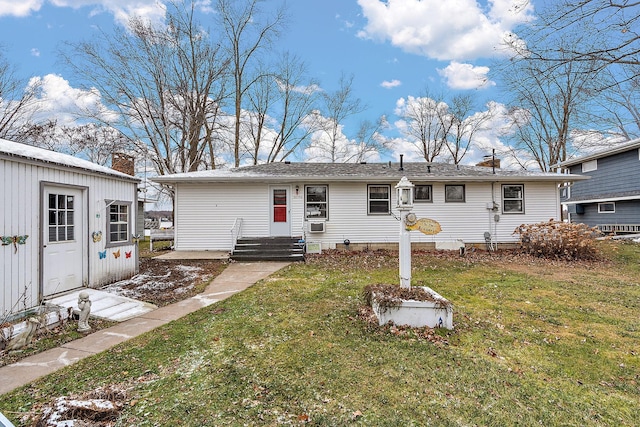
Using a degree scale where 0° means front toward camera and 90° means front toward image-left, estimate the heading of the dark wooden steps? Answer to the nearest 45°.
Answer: approximately 0°

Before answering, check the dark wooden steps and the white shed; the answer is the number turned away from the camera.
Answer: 0

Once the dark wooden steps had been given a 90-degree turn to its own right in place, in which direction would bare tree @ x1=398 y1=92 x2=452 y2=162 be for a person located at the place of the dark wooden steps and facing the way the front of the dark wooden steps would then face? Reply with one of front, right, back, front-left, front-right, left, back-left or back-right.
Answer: back-right

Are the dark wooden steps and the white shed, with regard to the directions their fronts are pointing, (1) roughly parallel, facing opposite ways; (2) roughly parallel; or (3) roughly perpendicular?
roughly perpendicular

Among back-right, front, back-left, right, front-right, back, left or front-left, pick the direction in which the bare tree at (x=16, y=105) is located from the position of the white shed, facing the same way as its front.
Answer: back-left

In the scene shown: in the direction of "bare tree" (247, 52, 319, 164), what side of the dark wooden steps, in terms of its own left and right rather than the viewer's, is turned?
back

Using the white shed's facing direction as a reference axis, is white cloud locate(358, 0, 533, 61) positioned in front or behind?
in front

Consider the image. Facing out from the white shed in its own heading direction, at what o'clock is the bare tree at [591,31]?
The bare tree is roughly at 12 o'clock from the white shed.
